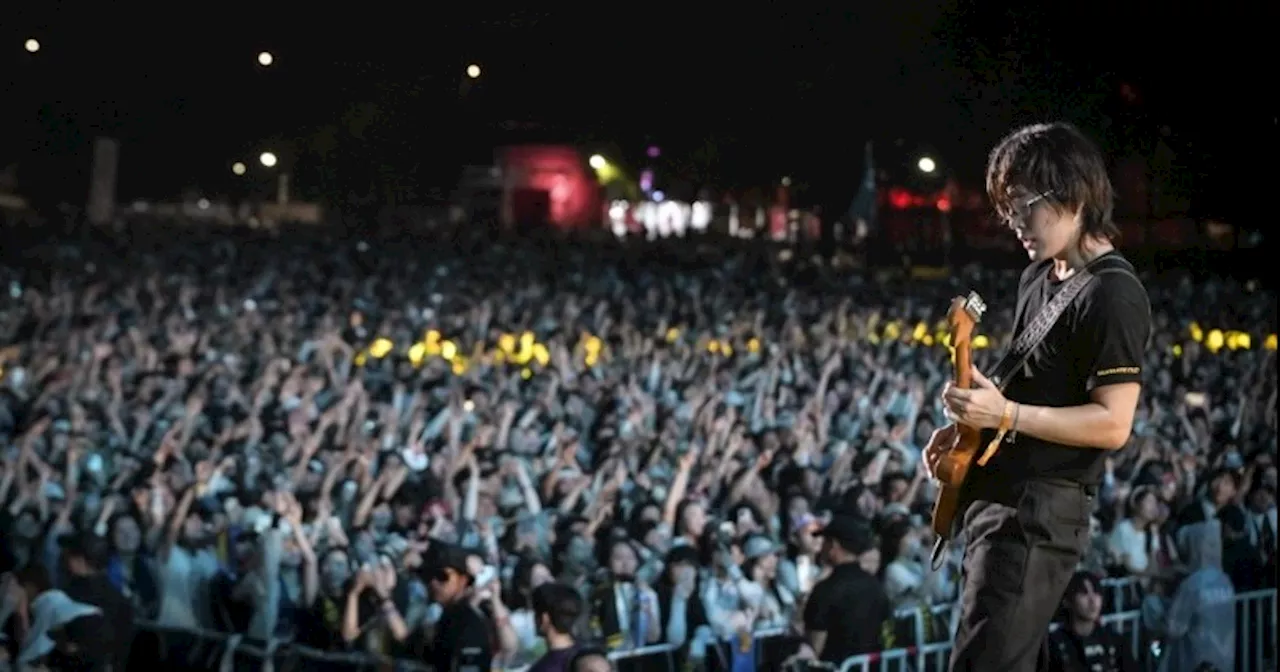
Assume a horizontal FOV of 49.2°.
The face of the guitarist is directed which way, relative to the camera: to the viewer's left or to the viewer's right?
to the viewer's left

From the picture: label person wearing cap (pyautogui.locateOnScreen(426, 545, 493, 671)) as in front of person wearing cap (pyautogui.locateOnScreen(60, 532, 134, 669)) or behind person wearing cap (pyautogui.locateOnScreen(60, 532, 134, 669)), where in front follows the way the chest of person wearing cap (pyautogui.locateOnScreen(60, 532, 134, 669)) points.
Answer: behind

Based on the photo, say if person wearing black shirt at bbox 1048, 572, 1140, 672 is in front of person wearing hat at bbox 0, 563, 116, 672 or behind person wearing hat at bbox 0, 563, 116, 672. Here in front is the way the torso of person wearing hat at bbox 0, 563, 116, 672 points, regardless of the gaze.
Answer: in front

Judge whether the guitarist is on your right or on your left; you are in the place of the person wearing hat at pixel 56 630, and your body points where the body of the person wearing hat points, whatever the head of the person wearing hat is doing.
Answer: on your left
